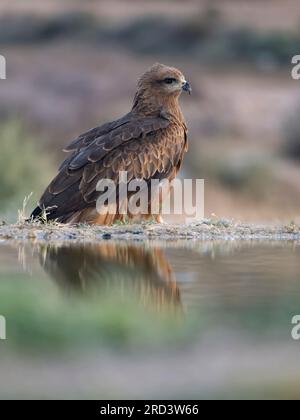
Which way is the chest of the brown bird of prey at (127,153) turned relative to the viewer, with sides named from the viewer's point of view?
facing to the right of the viewer
